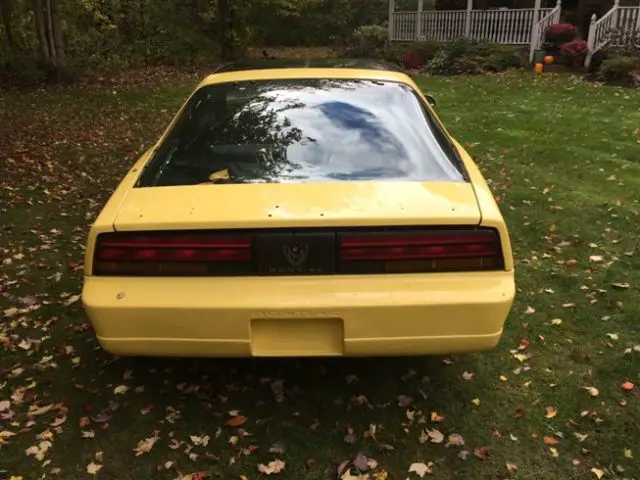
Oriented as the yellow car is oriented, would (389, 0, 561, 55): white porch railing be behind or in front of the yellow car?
in front

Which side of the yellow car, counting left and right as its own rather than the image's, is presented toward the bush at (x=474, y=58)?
front

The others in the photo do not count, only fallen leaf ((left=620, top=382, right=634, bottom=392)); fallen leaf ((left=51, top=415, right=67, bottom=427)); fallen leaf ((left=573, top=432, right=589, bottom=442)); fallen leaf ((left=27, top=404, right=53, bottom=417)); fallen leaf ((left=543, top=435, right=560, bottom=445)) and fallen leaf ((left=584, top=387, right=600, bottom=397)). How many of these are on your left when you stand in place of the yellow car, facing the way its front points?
2

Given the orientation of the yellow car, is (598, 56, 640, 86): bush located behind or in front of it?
in front

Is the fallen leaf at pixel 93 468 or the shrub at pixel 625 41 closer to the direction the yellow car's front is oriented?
the shrub

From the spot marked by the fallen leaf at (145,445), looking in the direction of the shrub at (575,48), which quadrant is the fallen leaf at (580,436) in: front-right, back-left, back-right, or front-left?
front-right

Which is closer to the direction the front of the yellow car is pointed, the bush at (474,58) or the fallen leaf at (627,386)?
the bush

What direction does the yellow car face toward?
away from the camera

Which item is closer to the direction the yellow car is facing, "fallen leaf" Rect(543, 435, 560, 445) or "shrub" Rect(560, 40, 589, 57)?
the shrub

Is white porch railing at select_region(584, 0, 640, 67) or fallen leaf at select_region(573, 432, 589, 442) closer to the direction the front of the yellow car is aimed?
the white porch railing

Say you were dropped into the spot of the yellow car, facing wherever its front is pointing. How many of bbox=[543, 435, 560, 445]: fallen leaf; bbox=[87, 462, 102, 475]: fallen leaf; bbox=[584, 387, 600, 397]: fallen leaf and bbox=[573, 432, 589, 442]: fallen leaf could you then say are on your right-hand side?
3

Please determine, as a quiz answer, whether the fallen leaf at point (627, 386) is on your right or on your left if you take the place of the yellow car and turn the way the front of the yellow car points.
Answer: on your right
